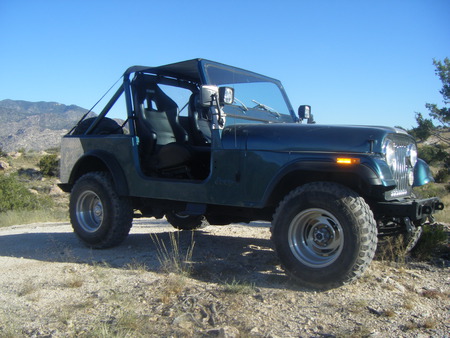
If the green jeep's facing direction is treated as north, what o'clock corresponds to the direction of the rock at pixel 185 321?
The rock is roughly at 2 o'clock from the green jeep.

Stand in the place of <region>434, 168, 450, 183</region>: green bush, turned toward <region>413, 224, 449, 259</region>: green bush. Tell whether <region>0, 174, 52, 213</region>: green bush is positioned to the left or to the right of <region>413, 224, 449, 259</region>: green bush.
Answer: right

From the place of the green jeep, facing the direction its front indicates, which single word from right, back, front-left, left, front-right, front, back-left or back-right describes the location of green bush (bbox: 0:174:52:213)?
back

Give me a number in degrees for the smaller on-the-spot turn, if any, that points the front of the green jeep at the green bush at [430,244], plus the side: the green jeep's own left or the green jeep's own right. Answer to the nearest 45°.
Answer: approximately 45° to the green jeep's own left

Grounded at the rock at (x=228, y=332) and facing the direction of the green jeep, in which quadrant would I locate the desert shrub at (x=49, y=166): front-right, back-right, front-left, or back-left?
front-left

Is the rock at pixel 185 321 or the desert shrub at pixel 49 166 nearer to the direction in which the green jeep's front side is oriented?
the rock

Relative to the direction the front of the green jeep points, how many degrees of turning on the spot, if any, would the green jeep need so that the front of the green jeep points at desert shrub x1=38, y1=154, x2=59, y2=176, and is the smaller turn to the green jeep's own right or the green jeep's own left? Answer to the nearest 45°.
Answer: approximately 180°

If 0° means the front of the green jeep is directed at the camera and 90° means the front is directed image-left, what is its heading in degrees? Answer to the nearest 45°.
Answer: approximately 315°

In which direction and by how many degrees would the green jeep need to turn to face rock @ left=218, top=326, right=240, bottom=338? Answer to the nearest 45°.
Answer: approximately 45° to its right

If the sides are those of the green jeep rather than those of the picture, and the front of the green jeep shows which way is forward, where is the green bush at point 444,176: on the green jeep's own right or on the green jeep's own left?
on the green jeep's own left

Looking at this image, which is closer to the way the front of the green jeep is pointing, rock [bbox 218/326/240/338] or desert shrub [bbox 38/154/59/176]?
the rock
